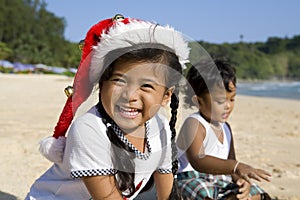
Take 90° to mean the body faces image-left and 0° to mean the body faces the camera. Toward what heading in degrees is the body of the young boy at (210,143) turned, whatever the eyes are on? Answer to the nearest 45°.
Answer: approximately 315°

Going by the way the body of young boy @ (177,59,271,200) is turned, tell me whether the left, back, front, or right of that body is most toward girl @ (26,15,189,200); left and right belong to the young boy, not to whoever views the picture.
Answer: right
